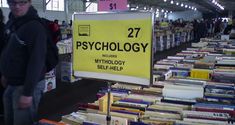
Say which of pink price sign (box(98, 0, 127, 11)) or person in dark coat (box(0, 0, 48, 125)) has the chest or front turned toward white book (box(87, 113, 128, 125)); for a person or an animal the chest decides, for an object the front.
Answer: the pink price sign

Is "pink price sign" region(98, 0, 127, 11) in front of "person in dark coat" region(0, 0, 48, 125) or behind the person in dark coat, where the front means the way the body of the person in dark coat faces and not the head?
behind

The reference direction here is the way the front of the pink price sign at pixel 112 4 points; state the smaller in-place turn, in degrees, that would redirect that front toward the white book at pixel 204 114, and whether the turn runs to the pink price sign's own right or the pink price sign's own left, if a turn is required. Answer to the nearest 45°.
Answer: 0° — it already faces it

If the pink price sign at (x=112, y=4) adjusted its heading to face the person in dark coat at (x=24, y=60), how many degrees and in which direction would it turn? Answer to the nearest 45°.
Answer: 0° — it already faces them

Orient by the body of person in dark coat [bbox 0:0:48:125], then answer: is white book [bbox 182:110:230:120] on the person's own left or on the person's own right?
on the person's own left

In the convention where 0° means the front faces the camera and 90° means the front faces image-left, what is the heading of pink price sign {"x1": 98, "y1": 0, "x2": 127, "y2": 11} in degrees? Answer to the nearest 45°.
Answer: approximately 0°
